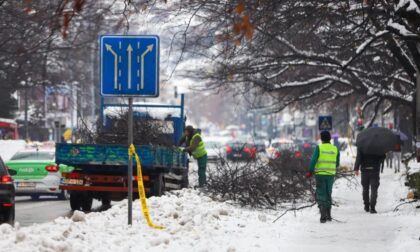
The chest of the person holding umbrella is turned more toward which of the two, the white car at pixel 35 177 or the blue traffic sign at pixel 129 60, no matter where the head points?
the white car

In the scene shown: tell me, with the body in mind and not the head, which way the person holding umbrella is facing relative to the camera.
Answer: away from the camera

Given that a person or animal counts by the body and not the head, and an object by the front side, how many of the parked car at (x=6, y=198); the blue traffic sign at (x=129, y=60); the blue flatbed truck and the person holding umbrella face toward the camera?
1

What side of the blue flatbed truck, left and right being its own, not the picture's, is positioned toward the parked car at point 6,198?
back

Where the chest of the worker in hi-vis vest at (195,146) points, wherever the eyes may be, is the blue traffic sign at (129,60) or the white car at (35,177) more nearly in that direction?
the white car

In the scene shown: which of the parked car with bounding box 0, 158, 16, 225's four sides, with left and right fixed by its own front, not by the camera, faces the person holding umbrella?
right

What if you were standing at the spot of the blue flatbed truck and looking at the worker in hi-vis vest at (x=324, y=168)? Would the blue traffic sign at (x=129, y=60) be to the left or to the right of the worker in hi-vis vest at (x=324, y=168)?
right

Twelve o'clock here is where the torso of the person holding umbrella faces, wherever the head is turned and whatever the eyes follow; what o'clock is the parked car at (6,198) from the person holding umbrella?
The parked car is roughly at 8 o'clock from the person holding umbrella.

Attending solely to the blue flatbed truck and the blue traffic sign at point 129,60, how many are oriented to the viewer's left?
0

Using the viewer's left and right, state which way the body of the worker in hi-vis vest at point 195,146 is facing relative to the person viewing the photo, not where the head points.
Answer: facing to the left of the viewer
